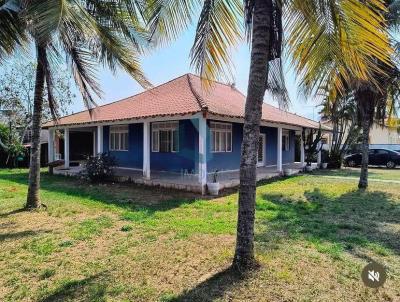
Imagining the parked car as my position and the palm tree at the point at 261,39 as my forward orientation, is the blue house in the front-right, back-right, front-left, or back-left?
front-right

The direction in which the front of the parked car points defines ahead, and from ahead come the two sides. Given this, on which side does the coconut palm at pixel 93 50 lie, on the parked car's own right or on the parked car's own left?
on the parked car's own left

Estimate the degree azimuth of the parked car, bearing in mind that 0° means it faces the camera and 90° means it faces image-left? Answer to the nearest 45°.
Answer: approximately 90°

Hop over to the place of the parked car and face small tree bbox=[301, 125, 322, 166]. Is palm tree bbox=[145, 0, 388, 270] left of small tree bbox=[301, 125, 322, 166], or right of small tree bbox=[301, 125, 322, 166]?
left

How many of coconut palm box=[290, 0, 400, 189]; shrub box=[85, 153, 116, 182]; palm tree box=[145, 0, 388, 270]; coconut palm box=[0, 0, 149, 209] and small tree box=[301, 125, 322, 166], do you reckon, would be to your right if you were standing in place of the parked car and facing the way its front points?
0

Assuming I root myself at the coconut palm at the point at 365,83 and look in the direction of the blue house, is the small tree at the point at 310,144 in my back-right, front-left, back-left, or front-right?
front-right

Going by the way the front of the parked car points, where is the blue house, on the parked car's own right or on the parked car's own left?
on the parked car's own left

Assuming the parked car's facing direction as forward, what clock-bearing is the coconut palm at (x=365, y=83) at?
The coconut palm is roughly at 9 o'clock from the parked car.

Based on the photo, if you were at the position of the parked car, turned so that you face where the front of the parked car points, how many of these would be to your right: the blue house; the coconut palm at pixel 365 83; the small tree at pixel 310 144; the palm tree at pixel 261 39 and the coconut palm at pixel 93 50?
0

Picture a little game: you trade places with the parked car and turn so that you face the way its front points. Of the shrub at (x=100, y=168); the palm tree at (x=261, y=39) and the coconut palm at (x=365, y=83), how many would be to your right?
0

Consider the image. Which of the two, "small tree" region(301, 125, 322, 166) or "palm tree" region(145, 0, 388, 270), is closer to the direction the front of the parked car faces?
the small tree

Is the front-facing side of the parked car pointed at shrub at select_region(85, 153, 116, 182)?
no
